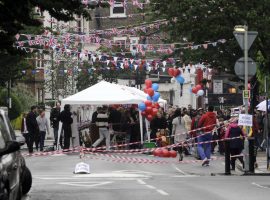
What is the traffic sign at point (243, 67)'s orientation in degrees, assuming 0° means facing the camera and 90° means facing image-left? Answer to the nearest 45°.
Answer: approximately 180°

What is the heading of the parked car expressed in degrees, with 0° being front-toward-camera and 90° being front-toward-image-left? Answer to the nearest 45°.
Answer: approximately 225°

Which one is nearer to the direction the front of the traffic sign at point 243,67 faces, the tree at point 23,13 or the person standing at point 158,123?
the person standing

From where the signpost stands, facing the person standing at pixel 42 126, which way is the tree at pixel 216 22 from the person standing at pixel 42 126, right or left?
right

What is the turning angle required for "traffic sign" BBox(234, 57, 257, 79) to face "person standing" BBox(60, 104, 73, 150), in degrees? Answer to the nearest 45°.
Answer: approximately 45° to its left

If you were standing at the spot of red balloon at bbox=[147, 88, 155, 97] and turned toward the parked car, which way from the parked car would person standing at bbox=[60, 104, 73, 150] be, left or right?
right
